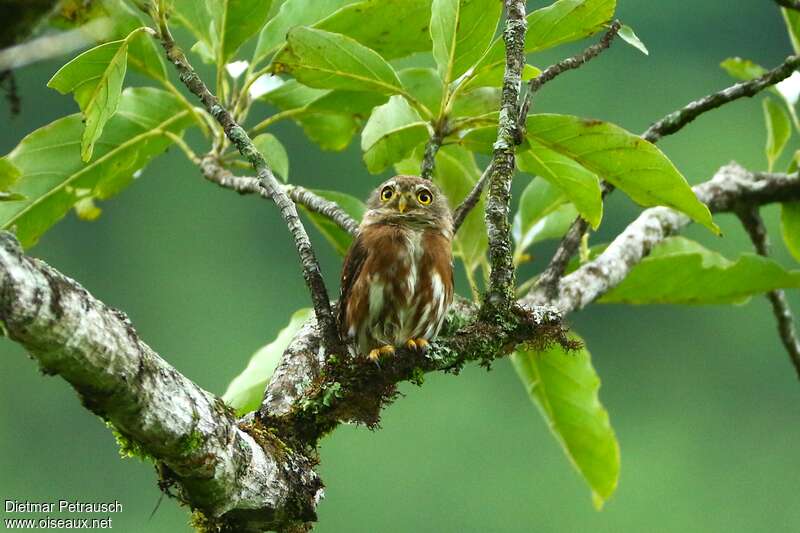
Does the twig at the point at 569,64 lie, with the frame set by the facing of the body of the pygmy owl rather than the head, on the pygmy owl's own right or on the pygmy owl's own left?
on the pygmy owl's own left

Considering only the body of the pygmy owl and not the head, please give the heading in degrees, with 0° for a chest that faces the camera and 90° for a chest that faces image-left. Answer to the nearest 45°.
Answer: approximately 0°

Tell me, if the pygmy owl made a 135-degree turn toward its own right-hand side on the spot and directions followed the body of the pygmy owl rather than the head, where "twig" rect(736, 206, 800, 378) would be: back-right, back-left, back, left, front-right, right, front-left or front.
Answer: right

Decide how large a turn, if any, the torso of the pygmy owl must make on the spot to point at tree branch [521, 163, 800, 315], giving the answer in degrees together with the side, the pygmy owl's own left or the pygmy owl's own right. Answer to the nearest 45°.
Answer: approximately 135° to the pygmy owl's own left
